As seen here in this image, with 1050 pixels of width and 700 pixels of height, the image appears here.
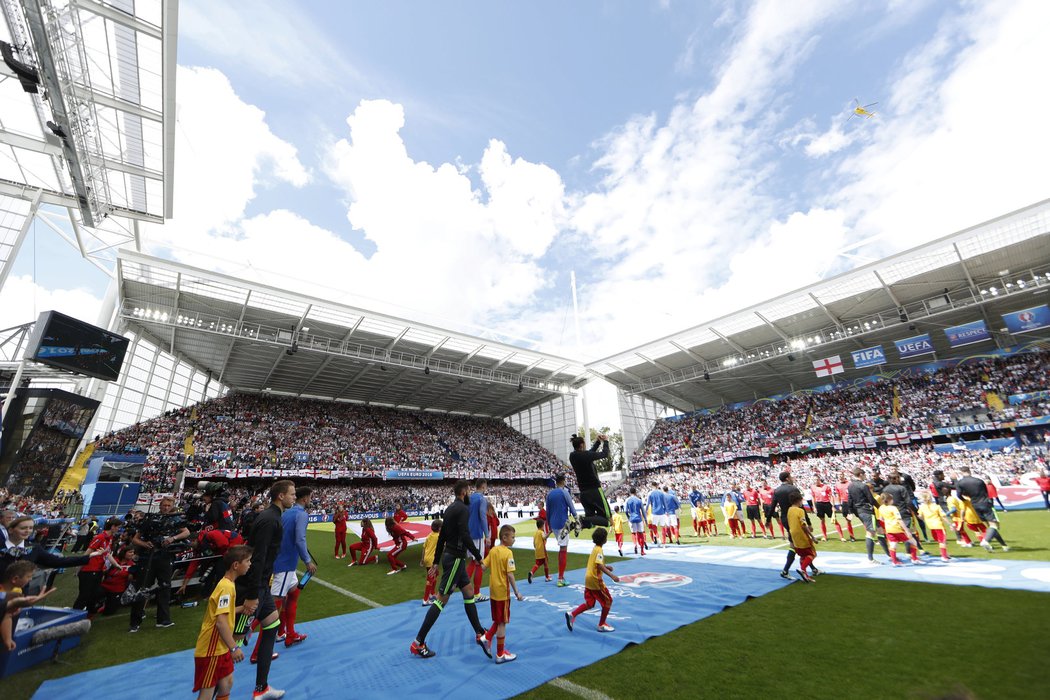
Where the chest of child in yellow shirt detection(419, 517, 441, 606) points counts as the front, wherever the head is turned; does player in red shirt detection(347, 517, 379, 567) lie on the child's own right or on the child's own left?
on the child's own left

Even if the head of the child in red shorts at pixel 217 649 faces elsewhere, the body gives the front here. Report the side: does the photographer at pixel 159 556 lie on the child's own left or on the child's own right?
on the child's own left

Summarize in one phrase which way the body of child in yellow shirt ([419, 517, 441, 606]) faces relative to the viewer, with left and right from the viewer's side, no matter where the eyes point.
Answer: facing away from the viewer and to the right of the viewer

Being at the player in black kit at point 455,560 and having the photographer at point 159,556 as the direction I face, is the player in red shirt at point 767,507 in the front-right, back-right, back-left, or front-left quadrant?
back-right

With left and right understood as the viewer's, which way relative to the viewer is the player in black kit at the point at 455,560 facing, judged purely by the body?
facing away from the viewer and to the right of the viewer

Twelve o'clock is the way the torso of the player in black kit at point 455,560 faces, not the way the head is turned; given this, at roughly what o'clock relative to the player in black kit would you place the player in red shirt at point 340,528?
The player in red shirt is roughly at 10 o'clock from the player in black kit.
